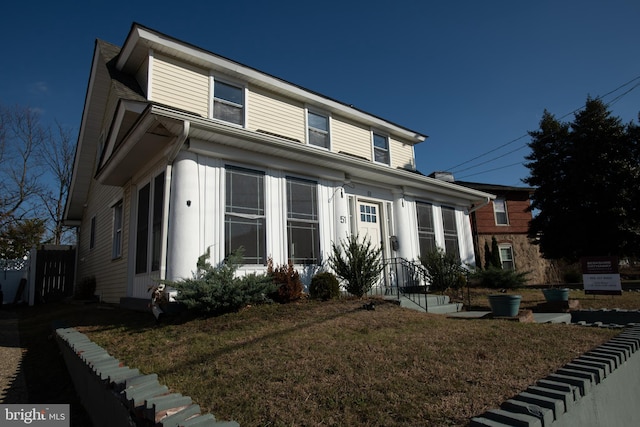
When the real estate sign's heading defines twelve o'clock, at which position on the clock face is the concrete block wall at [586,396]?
The concrete block wall is roughly at 12 o'clock from the real estate sign.

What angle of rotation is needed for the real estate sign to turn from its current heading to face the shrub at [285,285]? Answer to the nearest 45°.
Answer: approximately 45° to its right

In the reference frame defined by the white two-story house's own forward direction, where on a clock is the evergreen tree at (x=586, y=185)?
The evergreen tree is roughly at 10 o'clock from the white two-story house.

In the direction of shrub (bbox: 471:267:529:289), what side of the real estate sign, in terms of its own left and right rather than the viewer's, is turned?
right

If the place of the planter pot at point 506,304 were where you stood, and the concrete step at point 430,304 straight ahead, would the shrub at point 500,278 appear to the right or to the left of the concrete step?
right

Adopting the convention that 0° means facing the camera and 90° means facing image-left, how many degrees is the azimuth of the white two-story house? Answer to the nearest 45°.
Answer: approximately 315°

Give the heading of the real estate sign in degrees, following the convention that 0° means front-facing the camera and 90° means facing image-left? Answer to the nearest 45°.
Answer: approximately 0°

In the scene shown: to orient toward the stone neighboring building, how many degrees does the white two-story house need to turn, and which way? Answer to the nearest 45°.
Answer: approximately 90° to its left

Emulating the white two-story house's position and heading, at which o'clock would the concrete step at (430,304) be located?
The concrete step is roughly at 11 o'clock from the white two-story house.
